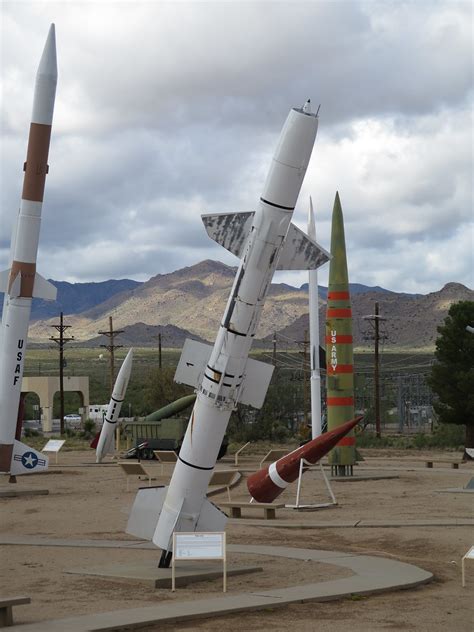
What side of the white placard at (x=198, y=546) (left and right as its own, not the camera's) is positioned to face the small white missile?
back

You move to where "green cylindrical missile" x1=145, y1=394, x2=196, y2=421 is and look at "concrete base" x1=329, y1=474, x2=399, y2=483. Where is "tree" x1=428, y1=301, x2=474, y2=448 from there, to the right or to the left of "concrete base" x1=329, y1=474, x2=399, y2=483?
left

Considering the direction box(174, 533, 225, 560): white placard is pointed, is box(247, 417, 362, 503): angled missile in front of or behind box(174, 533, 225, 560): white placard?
behind

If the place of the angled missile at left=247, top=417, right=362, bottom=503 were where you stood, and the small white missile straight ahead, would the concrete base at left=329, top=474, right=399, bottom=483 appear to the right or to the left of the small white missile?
right

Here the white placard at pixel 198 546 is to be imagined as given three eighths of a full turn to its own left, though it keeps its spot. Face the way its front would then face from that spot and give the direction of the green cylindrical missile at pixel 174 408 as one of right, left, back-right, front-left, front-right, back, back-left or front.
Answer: front-left

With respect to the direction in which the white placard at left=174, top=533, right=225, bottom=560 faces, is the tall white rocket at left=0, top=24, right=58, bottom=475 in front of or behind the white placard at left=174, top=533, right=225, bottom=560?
behind

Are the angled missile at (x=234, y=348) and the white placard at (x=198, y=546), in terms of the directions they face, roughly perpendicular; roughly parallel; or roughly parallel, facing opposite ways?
roughly perpendicular

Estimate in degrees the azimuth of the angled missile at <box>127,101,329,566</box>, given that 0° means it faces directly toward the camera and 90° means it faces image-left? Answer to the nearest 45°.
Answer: approximately 270°

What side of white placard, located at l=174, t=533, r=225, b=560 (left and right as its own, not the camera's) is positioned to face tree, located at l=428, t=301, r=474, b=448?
back

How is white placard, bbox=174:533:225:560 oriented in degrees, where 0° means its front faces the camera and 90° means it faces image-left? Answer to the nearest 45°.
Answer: approximately 0°
